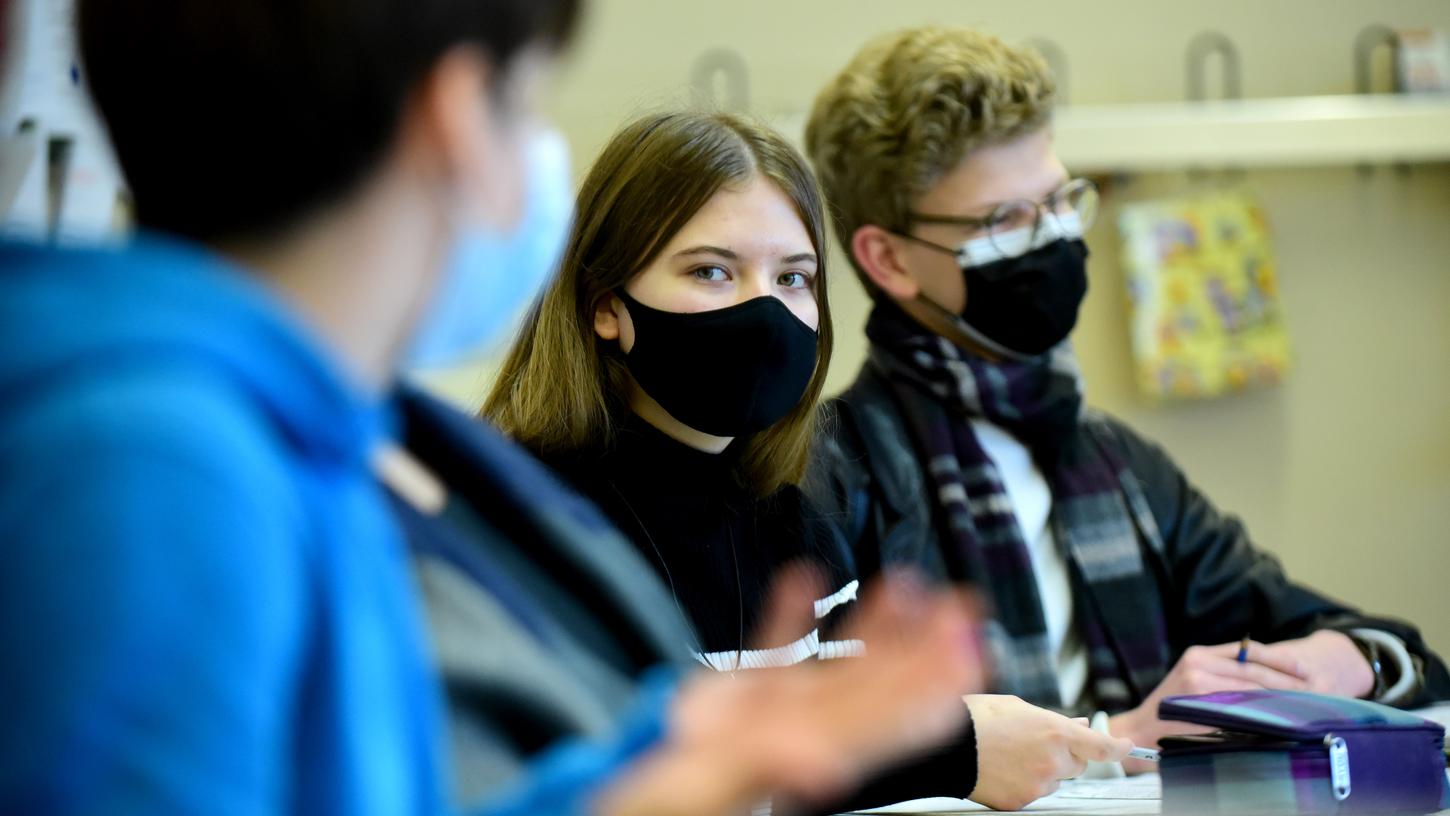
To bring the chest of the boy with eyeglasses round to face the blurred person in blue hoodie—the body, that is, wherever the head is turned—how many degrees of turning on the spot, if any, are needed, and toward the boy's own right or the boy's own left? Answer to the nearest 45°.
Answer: approximately 45° to the boy's own right

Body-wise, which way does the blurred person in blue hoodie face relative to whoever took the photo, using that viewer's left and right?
facing away from the viewer and to the right of the viewer

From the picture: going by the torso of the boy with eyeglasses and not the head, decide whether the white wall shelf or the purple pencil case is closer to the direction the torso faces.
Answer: the purple pencil case

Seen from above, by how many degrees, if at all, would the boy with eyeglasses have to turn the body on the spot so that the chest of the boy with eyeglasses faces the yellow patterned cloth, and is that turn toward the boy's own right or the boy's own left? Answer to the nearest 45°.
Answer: approximately 135° to the boy's own left

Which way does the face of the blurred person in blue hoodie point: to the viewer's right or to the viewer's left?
to the viewer's right

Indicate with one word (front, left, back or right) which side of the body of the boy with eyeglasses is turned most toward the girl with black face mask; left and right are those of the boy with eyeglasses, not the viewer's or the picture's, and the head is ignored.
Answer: right

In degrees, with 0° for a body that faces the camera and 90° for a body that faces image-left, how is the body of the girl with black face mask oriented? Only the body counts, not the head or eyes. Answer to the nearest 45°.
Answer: approximately 315°
